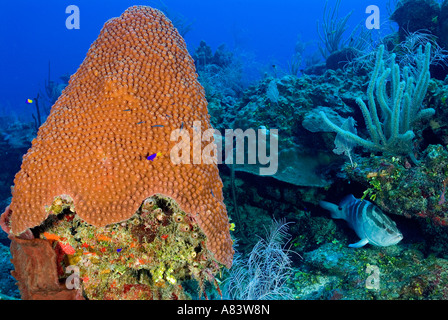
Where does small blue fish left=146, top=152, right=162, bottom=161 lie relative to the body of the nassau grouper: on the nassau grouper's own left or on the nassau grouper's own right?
on the nassau grouper's own right

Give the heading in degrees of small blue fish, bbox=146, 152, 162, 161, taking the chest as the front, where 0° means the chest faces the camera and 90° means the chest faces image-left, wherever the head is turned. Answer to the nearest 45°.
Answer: approximately 90°

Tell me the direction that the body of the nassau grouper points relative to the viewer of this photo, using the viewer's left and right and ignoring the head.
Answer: facing the viewer and to the right of the viewer

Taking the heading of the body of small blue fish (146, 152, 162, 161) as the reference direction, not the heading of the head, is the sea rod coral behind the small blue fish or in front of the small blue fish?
behind

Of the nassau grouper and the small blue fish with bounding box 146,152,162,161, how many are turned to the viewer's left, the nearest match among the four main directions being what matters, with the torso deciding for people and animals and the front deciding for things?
1

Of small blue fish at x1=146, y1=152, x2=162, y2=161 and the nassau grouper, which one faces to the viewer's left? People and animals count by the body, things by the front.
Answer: the small blue fish
